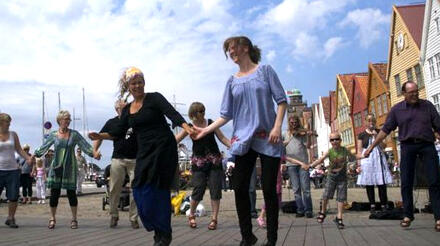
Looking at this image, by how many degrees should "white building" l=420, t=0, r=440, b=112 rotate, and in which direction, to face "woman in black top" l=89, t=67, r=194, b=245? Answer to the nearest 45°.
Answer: approximately 45° to its left

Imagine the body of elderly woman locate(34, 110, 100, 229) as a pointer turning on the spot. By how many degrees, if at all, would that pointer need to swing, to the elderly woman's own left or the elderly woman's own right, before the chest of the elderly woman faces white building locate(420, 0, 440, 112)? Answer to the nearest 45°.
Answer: approximately 135° to the elderly woman's own left

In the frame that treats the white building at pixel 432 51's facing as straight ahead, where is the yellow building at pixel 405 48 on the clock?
The yellow building is roughly at 4 o'clock from the white building.

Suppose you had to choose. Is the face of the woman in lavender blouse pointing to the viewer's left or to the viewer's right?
to the viewer's left

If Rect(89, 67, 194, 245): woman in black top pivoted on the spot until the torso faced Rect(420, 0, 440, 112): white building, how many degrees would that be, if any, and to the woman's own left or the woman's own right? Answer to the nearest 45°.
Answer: approximately 180°

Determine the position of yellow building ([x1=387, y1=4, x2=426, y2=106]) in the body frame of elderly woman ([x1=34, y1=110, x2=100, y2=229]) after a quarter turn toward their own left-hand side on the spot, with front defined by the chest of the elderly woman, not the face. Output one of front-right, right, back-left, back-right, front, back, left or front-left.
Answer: front-left

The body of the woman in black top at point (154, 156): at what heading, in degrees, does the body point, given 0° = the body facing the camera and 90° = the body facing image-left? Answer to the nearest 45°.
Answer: approximately 45°

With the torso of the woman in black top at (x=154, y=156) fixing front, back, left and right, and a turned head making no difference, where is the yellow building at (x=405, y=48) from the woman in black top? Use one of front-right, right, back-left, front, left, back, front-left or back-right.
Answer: back
